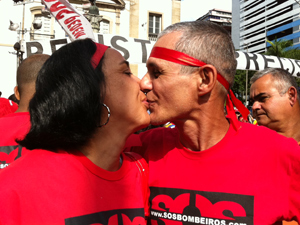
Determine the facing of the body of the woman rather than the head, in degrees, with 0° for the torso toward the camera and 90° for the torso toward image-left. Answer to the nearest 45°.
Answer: approximately 315°

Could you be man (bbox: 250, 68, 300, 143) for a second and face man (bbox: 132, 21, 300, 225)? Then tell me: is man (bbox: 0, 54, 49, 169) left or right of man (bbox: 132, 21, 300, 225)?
right

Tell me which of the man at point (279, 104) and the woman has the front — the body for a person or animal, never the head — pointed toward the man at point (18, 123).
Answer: the man at point (279, 104)

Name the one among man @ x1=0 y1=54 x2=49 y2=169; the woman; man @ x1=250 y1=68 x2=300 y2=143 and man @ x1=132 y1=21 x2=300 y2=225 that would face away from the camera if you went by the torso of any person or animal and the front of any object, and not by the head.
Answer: man @ x1=0 y1=54 x2=49 y2=169

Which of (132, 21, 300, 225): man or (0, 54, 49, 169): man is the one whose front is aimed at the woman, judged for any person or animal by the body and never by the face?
(132, 21, 300, 225): man

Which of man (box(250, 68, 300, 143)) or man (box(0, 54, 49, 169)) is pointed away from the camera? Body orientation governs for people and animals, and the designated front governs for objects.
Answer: man (box(0, 54, 49, 169))

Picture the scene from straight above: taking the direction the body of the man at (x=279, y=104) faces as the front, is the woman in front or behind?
in front

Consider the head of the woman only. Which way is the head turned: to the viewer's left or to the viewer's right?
to the viewer's right

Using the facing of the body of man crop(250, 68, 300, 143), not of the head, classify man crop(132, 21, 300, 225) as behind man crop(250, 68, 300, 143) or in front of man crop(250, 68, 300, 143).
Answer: in front
